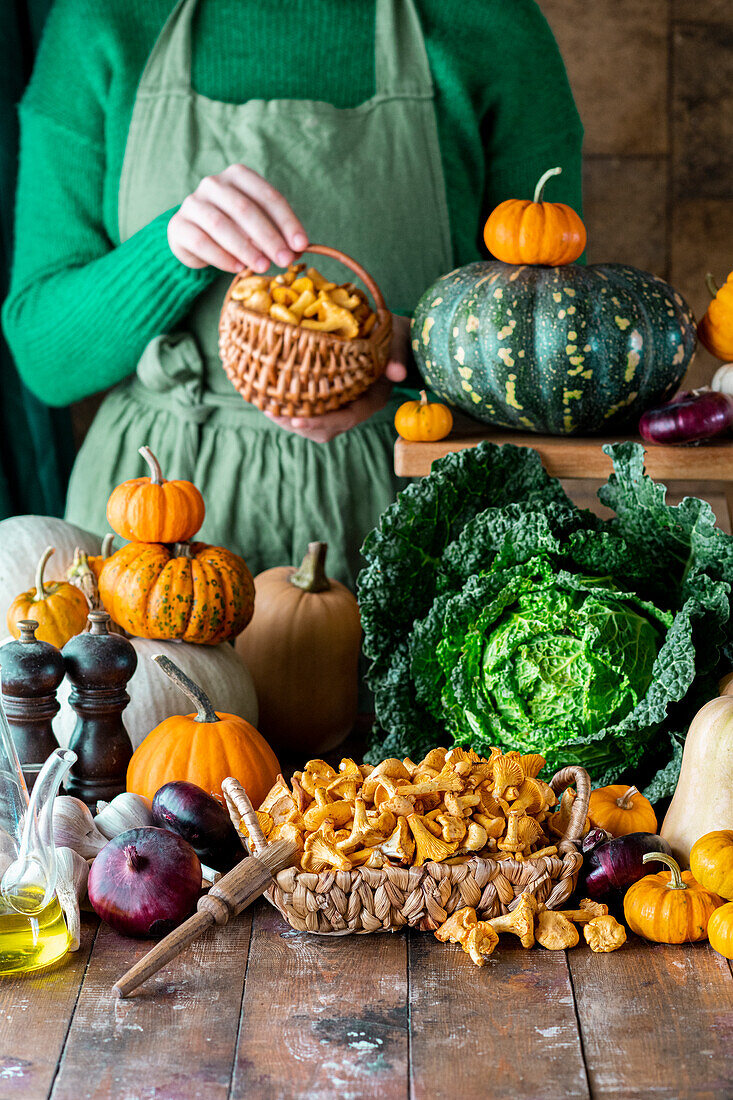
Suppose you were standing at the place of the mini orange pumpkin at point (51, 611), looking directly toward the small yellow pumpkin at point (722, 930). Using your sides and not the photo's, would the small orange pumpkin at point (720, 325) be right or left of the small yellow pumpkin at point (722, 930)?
left

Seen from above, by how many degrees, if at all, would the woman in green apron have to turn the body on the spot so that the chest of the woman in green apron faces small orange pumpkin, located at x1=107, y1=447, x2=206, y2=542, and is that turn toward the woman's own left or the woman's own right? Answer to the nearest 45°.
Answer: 0° — they already face it

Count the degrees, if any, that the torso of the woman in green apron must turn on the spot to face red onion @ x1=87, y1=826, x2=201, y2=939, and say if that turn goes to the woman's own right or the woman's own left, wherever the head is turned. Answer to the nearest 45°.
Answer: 0° — they already face it

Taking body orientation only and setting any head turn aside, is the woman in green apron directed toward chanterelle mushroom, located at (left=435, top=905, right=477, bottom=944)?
yes

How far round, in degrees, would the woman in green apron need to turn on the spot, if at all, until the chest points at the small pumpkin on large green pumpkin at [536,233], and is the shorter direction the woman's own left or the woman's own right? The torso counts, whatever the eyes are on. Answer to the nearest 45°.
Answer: approximately 45° to the woman's own left

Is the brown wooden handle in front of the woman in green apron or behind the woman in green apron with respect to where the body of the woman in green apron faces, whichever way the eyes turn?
in front

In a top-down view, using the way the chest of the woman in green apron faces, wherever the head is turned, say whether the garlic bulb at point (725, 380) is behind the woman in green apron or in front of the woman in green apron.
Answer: in front

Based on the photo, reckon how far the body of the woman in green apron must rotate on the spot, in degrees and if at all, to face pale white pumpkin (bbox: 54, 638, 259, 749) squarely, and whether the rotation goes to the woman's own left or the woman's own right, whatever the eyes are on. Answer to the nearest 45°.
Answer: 0° — they already face it

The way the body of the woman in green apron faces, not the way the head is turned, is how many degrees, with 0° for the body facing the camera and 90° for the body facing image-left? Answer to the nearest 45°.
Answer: approximately 0°

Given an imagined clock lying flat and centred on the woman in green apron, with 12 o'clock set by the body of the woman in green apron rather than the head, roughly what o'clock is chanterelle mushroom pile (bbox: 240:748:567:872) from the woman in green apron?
The chanterelle mushroom pile is roughly at 12 o'clock from the woman in green apron.
